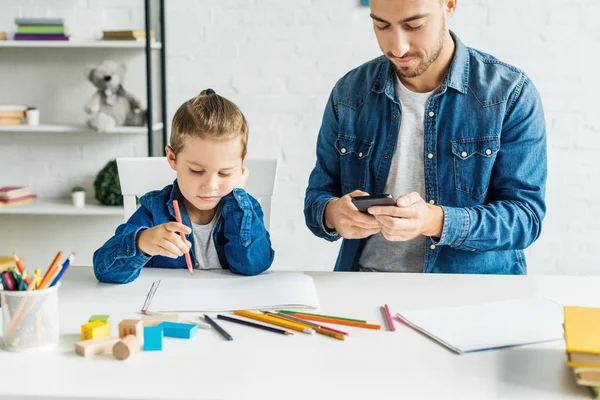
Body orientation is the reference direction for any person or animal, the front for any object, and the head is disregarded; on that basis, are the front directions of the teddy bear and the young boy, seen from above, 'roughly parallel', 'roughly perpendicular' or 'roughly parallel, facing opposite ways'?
roughly parallel

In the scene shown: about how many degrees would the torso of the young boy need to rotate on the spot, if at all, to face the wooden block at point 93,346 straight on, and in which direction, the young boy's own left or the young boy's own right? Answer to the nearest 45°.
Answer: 0° — they already face it

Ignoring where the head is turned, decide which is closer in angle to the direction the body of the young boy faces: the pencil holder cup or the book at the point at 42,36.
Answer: the pencil holder cup

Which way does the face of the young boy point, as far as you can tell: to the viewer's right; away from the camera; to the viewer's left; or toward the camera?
toward the camera

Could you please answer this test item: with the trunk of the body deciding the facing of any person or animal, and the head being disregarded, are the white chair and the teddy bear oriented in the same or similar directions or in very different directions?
same or similar directions

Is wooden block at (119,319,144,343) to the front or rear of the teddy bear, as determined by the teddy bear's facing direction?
to the front

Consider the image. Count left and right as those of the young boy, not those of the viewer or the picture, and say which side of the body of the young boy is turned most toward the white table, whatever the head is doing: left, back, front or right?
front

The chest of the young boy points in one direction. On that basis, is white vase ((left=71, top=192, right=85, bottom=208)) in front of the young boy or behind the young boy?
behind

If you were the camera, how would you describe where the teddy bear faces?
facing the viewer

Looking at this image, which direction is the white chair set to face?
toward the camera

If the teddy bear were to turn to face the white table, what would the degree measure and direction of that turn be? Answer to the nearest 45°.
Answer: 0° — it already faces it

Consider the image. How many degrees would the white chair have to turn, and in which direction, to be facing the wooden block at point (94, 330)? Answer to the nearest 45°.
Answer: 0° — it already faces it

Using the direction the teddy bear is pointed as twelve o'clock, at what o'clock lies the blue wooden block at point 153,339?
The blue wooden block is roughly at 12 o'clock from the teddy bear.

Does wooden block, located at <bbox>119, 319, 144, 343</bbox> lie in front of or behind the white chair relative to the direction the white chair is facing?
in front

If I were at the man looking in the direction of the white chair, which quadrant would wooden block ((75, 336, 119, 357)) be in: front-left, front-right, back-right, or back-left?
front-left

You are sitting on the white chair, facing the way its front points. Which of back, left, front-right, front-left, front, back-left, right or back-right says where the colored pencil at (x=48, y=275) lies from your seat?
front
